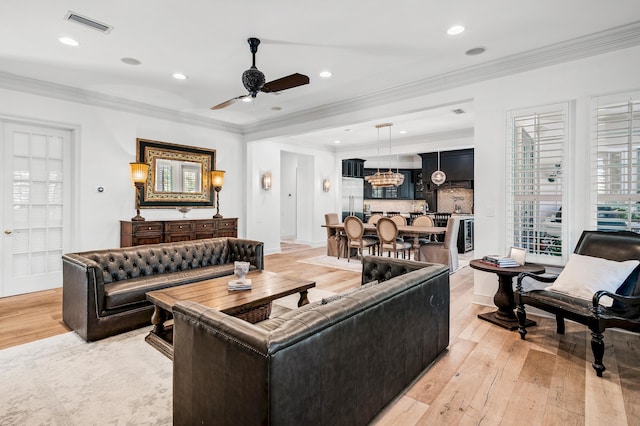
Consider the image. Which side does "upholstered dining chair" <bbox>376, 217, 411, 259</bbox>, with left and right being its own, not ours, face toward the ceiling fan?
back

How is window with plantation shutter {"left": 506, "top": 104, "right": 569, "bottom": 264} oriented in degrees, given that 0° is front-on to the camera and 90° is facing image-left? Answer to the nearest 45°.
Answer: approximately 45°

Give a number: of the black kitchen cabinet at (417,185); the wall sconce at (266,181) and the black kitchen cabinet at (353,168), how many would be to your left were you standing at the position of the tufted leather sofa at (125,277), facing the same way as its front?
3

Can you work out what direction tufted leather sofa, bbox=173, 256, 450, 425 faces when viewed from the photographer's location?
facing away from the viewer and to the left of the viewer

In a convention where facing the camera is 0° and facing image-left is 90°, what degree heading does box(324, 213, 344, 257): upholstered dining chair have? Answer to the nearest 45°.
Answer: approximately 315°

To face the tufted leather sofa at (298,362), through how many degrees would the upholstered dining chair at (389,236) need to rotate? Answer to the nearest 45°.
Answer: approximately 135° to its right

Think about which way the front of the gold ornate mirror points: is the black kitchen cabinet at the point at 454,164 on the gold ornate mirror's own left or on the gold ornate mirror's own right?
on the gold ornate mirror's own left

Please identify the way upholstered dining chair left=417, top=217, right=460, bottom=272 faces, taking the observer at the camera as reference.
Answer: facing away from the viewer and to the left of the viewer

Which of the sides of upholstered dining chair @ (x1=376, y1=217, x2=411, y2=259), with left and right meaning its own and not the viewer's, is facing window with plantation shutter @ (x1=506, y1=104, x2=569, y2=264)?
right

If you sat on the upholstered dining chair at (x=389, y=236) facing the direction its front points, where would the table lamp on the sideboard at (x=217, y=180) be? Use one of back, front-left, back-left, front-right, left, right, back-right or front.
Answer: back-left

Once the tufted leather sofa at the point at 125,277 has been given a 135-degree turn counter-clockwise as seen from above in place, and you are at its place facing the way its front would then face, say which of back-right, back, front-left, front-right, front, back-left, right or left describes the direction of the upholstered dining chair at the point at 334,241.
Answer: front-right

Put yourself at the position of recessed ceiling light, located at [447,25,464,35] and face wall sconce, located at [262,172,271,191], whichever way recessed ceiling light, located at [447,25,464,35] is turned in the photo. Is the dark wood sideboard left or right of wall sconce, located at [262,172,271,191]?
left

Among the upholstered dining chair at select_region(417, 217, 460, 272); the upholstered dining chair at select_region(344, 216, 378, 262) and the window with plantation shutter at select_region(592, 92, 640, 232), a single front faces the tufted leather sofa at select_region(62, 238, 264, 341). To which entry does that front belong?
the window with plantation shutter

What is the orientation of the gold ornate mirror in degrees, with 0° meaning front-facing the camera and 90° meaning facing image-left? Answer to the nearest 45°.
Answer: approximately 315°
